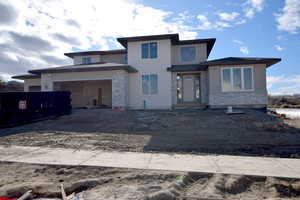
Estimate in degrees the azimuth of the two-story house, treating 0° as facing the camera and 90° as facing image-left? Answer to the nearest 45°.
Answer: approximately 0°
